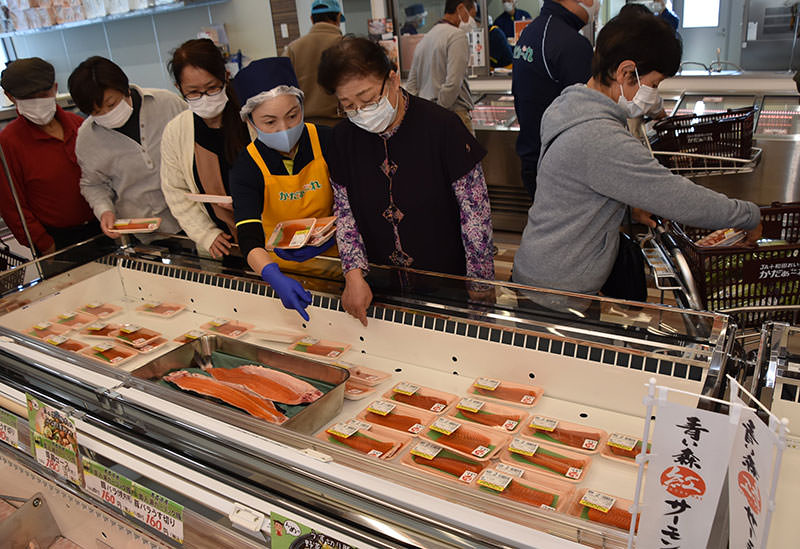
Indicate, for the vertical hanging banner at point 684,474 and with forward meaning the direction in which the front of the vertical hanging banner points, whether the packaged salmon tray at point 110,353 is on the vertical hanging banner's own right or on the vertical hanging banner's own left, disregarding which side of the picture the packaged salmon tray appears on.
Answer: on the vertical hanging banner's own right

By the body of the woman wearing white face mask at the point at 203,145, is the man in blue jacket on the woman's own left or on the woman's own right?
on the woman's own left

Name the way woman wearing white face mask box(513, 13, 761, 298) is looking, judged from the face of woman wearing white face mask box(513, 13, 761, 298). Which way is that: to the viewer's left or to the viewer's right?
to the viewer's right

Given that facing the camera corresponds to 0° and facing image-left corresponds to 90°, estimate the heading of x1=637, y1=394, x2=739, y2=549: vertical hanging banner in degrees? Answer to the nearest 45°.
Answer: approximately 0°

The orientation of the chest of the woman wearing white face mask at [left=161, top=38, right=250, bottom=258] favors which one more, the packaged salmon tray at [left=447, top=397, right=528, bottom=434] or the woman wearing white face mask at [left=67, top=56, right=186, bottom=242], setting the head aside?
the packaged salmon tray

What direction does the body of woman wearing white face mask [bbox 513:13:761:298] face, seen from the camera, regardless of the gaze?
to the viewer's right
